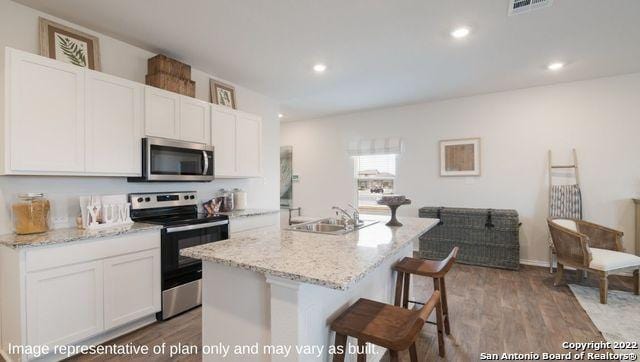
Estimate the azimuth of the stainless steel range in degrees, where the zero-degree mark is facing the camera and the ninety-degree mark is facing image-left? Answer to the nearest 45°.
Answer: approximately 315°

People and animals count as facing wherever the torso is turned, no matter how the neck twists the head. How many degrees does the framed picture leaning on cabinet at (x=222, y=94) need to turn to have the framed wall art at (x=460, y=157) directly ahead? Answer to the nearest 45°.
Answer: approximately 45° to its left

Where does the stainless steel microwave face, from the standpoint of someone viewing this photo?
facing the viewer and to the right of the viewer

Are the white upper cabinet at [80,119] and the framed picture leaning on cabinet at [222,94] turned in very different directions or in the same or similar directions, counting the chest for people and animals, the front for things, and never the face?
same or similar directions

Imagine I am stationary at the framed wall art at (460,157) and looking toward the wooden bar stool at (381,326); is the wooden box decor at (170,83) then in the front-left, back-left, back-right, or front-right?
front-right

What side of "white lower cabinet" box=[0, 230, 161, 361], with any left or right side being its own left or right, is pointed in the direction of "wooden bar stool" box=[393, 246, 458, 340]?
front

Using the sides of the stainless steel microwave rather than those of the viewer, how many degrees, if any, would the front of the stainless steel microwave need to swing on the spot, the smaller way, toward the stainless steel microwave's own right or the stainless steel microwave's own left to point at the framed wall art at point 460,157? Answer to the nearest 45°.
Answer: approximately 45° to the stainless steel microwave's own left

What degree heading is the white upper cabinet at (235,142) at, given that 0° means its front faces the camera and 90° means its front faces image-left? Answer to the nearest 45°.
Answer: approximately 315°

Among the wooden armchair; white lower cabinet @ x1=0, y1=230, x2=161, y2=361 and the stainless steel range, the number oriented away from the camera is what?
0

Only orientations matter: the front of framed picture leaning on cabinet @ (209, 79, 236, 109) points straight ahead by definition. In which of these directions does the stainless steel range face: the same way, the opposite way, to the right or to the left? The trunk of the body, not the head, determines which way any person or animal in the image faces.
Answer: the same way

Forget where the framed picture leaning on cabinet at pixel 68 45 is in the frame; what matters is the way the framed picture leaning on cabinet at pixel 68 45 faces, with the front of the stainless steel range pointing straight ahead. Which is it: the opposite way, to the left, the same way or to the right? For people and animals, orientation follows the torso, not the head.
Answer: the same way
